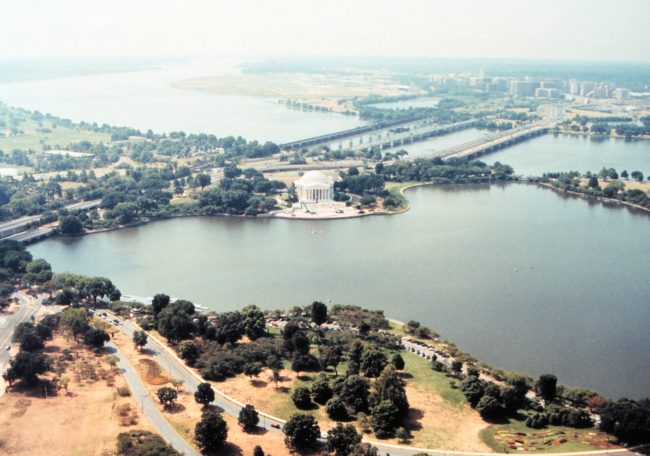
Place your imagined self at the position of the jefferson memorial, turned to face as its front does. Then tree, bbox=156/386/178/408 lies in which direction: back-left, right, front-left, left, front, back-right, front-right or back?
front

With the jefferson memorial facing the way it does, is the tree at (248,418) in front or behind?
in front

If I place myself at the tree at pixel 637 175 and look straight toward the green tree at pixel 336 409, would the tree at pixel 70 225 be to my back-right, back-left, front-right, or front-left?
front-right

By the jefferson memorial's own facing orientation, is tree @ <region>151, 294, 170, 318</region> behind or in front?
in front

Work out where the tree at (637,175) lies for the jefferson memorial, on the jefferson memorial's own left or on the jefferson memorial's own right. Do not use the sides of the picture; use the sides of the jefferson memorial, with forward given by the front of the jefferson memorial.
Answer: on the jefferson memorial's own left

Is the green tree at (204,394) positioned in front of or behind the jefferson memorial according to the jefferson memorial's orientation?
in front

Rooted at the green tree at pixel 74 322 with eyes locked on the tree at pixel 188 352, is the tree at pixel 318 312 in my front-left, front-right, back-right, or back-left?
front-left

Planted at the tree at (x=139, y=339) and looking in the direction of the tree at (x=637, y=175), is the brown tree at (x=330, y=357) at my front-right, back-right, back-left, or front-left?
front-right

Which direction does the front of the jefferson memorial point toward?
toward the camera

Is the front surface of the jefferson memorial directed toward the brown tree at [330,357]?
yes

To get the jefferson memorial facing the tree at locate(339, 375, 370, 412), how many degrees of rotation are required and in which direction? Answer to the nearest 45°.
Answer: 0° — it already faces it

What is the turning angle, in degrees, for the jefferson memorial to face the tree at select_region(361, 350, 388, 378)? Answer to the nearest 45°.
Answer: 0° — it already faces it

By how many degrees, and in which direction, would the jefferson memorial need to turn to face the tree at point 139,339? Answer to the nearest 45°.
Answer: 0° — it already faces it

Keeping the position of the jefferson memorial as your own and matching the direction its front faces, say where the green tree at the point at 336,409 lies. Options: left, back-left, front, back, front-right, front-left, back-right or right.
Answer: front

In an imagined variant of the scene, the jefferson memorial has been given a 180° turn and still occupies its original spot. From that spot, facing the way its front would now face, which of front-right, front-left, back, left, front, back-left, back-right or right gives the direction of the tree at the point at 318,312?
back

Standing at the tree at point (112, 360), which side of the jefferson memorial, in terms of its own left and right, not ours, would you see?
front

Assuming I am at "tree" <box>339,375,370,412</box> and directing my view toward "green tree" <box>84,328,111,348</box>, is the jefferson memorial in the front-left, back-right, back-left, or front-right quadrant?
front-right
